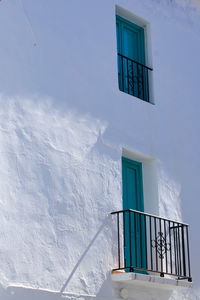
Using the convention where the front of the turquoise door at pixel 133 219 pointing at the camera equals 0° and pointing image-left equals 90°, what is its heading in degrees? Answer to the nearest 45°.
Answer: approximately 315°

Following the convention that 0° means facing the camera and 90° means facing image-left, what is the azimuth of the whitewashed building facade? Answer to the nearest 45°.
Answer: approximately 315°
